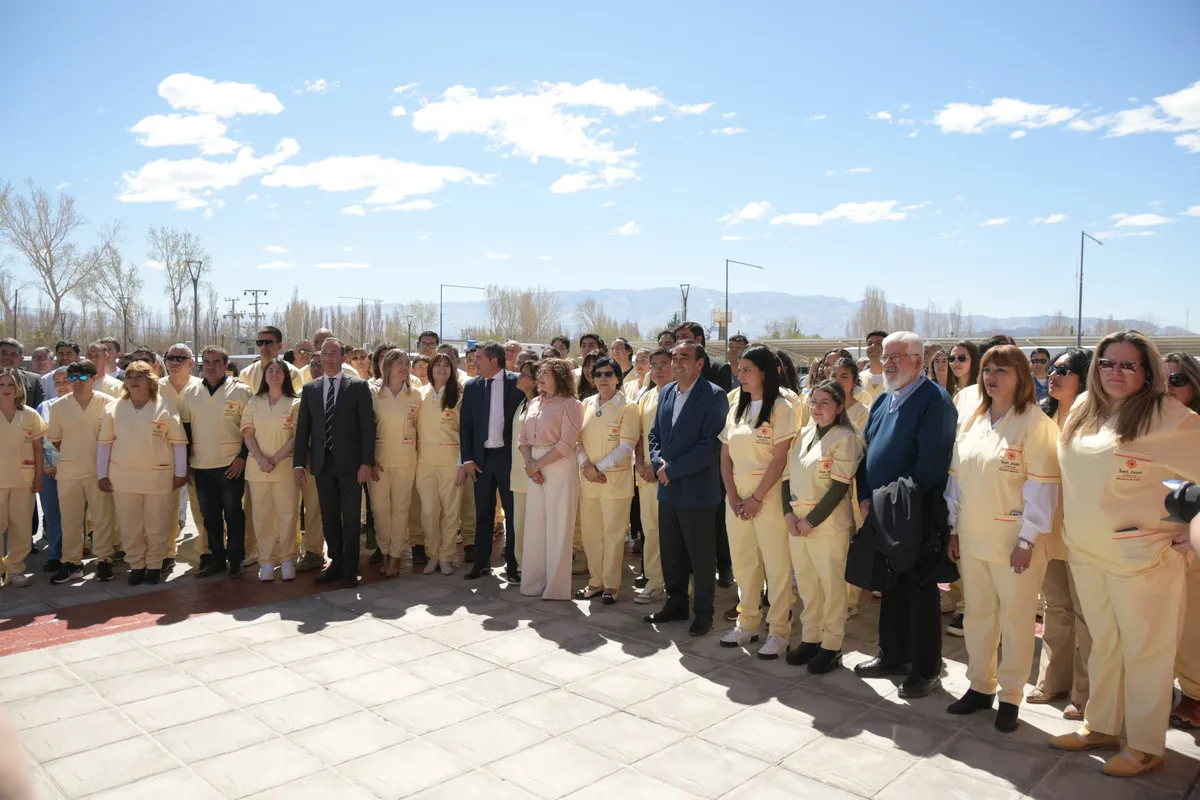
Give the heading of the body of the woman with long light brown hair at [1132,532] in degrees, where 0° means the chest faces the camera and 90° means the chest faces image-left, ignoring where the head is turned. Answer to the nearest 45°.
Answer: approximately 45°

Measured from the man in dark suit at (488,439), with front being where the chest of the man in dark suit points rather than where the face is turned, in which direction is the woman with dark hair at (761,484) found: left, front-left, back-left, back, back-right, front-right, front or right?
front-left

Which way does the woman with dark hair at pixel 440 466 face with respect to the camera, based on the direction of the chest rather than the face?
toward the camera

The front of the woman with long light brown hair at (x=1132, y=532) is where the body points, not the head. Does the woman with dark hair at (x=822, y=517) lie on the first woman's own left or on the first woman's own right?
on the first woman's own right

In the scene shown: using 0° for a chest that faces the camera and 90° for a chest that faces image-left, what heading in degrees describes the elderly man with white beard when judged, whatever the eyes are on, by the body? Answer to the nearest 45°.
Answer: approximately 45°

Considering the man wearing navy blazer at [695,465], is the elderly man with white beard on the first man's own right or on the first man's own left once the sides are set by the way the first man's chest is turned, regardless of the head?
on the first man's own left

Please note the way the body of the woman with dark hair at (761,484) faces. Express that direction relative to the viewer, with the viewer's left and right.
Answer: facing the viewer and to the left of the viewer

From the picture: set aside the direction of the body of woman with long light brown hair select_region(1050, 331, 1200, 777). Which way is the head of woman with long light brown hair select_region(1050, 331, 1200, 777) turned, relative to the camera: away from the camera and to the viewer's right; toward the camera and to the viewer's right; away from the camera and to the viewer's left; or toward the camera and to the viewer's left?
toward the camera and to the viewer's left

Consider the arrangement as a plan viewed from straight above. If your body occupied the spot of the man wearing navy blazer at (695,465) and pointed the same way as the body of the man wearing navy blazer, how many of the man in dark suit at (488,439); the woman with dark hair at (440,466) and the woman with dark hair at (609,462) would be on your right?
3

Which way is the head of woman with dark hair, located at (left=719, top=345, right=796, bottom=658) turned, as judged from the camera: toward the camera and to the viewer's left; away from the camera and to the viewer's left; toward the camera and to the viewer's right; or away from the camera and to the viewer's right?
toward the camera and to the viewer's left

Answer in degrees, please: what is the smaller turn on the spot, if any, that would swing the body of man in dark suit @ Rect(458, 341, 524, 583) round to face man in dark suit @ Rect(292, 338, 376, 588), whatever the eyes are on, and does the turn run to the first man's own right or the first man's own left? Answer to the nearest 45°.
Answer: approximately 90° to the first man's own right

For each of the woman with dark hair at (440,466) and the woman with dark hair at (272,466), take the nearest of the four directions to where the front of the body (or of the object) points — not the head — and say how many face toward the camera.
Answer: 2

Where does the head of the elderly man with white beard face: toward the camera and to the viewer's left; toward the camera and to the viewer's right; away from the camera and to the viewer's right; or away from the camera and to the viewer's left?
toward the camera and to the viewer's left

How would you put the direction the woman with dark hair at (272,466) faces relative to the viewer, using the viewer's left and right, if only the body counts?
facing the viewer
